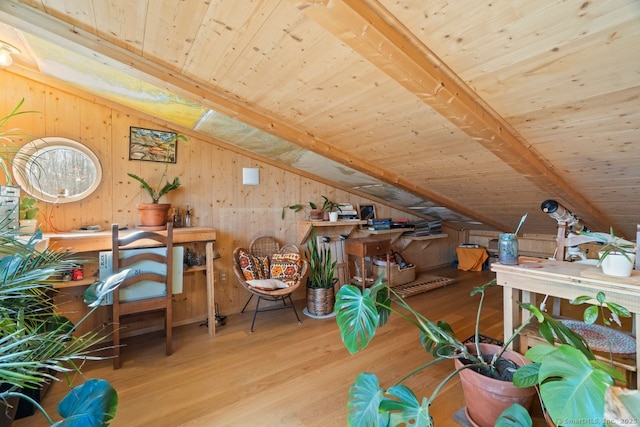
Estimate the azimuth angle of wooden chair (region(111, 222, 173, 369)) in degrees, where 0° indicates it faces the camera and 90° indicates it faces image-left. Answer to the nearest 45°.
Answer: approximately 180°

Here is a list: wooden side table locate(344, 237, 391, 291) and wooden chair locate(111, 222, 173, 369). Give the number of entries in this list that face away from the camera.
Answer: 1

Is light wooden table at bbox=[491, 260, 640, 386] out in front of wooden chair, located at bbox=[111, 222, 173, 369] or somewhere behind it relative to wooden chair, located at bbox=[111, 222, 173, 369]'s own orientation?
behind

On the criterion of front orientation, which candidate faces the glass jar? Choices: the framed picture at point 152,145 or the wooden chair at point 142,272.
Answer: the framed picture
